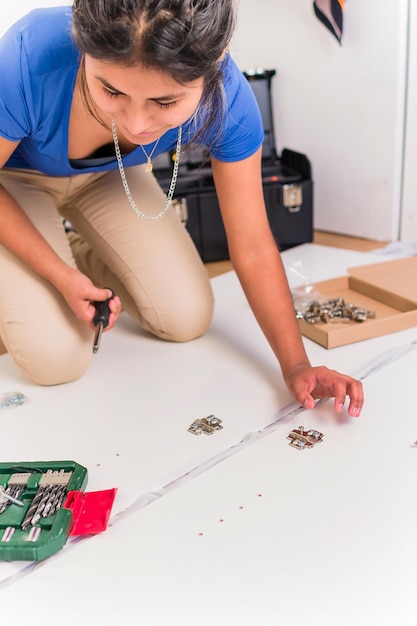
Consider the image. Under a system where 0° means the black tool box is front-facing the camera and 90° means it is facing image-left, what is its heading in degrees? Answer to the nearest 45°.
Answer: approximately 0°

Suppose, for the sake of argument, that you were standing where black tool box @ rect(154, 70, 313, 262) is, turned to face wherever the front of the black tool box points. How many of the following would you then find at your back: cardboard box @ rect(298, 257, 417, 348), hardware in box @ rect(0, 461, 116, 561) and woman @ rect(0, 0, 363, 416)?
0

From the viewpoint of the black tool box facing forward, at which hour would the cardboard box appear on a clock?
The cardboard box is roughly at 11 o'clock from the black tool box.

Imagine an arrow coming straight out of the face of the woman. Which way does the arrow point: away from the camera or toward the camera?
toward the camera

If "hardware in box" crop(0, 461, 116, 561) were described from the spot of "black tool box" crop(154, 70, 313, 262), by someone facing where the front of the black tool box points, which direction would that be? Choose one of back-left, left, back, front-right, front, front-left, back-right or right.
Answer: front

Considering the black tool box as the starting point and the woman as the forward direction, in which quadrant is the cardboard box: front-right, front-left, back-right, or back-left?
front-left

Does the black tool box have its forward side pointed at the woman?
yes
